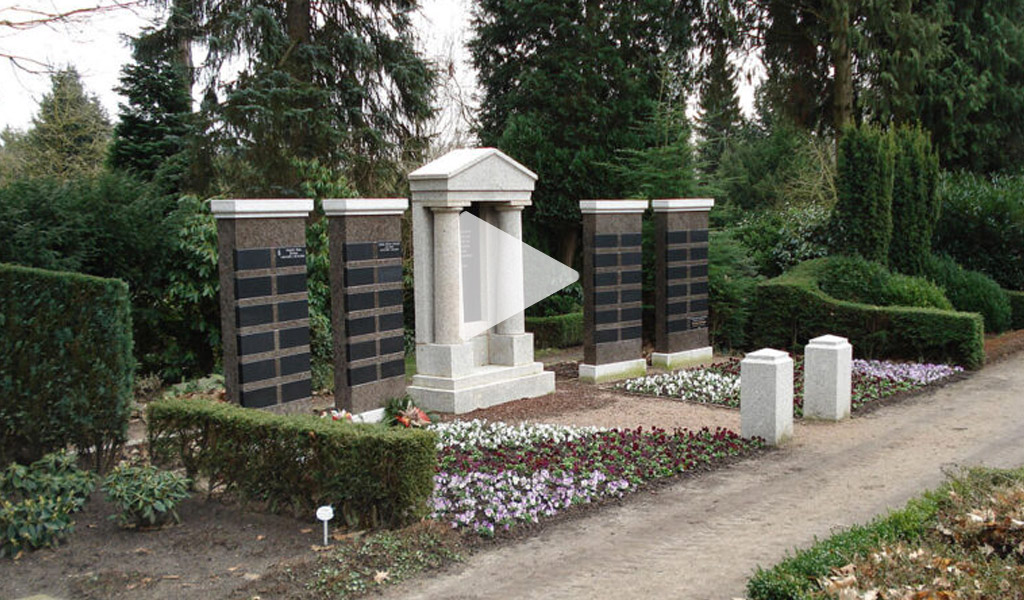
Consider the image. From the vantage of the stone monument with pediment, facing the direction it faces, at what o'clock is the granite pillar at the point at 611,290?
The granite pillar is roughly at 9 o'clock from the stone monument with pediment.

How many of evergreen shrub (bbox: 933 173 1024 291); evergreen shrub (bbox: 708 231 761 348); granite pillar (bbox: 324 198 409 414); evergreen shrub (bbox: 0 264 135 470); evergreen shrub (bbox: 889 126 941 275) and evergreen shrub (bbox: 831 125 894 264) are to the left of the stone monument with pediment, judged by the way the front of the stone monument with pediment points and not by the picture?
4

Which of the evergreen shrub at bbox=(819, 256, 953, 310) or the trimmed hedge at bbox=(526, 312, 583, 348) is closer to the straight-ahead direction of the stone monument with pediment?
the evergreen shrub

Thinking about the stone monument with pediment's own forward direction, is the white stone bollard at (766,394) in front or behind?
in front

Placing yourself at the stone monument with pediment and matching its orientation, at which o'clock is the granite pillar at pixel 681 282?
The granite pillar is roughly at 9 o'clock from the stone monument with pediment.

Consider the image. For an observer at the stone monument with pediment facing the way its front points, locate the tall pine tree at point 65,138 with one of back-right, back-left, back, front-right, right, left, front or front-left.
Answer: back

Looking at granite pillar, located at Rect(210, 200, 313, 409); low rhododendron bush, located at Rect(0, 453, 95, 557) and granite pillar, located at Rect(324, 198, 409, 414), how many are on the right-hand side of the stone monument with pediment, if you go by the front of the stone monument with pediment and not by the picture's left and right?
3

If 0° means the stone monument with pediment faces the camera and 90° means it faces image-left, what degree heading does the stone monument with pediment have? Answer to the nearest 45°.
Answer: approximately 315°

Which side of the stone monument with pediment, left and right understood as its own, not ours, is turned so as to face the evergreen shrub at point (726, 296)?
left

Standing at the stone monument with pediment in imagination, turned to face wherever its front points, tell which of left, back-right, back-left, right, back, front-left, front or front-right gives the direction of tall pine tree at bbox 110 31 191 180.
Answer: back

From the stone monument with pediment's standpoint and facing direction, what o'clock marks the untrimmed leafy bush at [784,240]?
The untrimmed leafy bush is roughly at 9 o'clock from the stone monument with pediment.

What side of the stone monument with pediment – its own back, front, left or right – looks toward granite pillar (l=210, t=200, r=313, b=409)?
right

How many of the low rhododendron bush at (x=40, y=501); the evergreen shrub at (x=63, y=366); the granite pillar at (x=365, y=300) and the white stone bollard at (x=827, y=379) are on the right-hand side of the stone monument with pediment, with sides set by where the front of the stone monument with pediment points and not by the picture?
3

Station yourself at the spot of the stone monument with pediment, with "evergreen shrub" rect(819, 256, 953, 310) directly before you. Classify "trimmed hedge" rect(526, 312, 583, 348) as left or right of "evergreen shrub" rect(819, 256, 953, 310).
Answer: left

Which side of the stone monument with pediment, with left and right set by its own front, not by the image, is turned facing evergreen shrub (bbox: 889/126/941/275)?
left
